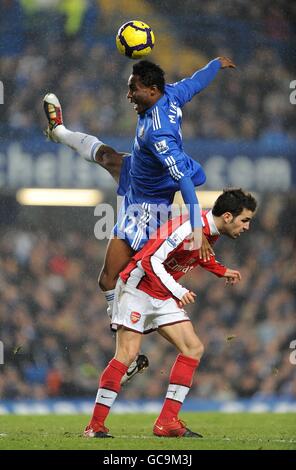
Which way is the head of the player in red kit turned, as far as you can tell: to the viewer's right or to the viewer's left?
to the viewer's right

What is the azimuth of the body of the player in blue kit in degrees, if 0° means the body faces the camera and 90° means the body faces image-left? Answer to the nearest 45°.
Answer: approximately 90°

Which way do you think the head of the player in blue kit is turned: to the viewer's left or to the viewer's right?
to the viewer's left
